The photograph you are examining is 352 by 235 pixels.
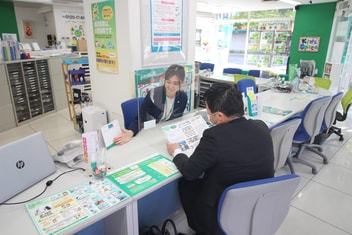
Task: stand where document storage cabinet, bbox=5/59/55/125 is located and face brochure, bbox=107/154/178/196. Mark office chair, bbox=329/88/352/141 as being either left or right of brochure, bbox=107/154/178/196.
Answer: left

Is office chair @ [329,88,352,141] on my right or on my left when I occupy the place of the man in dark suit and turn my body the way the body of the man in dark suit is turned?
on my right

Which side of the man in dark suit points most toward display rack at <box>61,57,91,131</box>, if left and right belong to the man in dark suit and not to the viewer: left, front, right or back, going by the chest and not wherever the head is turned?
front

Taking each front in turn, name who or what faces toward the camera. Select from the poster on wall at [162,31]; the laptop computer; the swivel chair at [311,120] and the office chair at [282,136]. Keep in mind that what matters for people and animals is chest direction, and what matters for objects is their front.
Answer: the poster on wall

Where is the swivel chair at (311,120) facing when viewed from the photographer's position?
facing away from the viewer and to the left of the viewer

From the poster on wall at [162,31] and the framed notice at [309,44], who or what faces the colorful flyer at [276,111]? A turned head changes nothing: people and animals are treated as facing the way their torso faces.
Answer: the framed notice

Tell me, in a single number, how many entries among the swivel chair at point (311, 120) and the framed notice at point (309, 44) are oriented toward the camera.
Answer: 1

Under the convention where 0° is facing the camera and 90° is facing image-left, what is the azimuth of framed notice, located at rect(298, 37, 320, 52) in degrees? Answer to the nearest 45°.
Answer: approximately 0°

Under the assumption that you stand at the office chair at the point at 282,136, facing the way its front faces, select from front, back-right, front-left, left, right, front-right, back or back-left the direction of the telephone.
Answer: left

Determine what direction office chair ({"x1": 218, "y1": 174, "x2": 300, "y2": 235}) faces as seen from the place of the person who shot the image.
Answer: facing away from the viewer and to the left of the viewer

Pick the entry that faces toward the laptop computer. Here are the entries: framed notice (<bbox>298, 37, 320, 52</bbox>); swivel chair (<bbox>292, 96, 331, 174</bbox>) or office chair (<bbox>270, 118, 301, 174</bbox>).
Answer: the framed notice

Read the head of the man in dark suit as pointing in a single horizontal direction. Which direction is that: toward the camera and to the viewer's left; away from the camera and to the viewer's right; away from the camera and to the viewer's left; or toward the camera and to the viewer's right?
away from the camera and to the viewer's left

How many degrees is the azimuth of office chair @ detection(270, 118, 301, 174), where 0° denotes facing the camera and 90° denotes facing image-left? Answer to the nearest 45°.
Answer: approximately 135°

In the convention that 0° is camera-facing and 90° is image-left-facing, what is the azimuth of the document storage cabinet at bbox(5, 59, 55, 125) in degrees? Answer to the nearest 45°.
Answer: approximately 315°

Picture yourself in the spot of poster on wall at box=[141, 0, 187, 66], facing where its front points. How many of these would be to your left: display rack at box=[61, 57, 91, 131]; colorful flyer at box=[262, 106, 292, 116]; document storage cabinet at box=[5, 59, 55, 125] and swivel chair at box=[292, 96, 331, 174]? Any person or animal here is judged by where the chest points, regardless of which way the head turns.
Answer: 2
